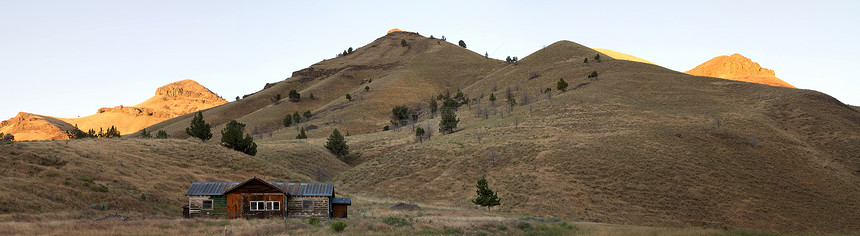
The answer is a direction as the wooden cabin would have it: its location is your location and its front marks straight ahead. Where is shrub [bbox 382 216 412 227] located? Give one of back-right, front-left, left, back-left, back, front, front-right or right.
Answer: front-left

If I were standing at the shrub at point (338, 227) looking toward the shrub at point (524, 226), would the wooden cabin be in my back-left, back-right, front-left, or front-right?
back-left

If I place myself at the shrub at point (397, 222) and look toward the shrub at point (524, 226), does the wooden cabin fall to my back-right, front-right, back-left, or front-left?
back-left

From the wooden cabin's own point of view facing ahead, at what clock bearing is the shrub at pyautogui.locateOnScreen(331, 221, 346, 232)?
The shrub is roughly at 11 o'clock from the wooden cabin.

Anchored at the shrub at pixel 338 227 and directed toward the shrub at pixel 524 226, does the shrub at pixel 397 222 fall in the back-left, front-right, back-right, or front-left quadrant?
front-left

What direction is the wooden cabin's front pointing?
toward the camera
